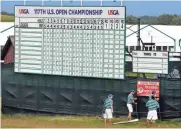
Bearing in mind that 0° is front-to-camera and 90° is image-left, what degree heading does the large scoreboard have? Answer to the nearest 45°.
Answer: approximately 0°

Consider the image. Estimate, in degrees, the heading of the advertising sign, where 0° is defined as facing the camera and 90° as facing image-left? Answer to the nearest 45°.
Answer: approximately 0°

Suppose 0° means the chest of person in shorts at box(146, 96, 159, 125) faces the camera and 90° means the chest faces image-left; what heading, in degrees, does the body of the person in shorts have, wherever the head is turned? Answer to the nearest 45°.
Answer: approximately 180°
